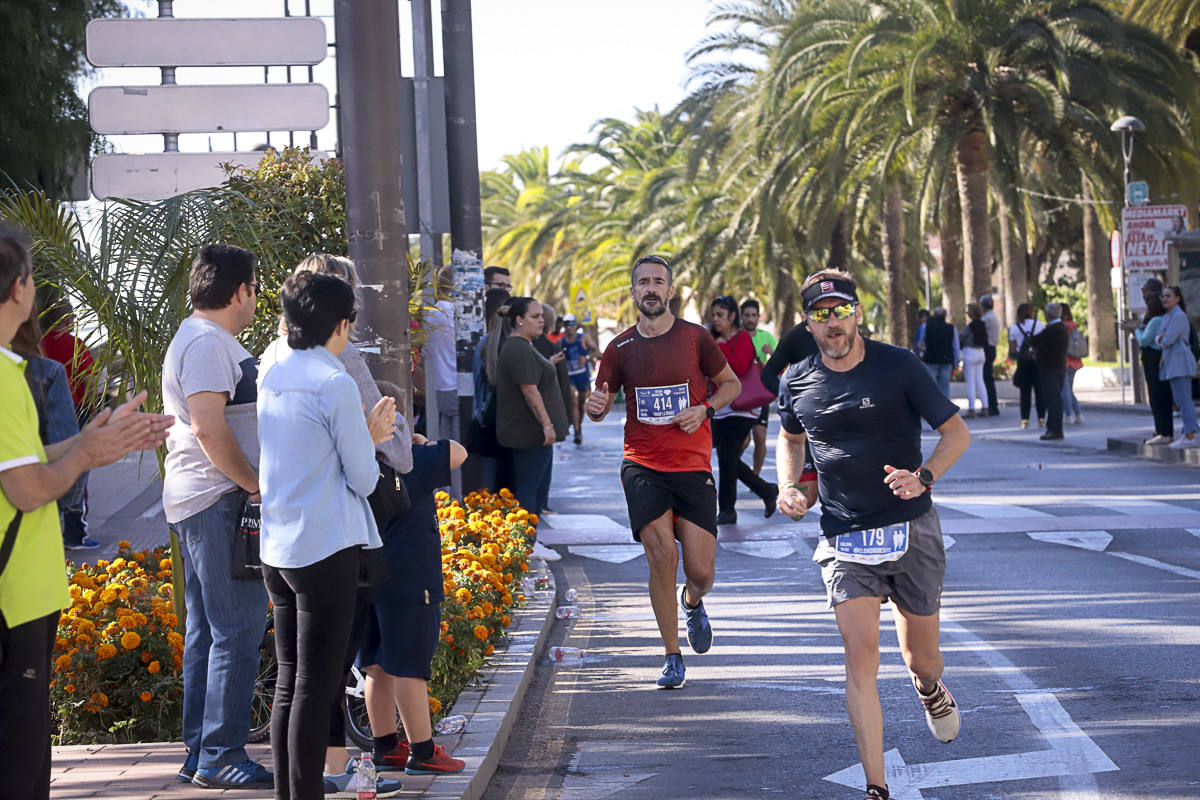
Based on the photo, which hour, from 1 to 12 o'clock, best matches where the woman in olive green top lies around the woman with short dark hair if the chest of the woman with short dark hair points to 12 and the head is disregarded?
The woman in olive green top is roughly at 11 o'clock from the woman with short dark hair.

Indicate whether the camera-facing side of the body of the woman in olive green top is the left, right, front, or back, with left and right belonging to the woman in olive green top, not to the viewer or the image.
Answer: right

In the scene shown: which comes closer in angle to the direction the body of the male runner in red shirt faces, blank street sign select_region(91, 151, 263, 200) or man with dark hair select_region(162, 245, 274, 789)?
the man with dark hair

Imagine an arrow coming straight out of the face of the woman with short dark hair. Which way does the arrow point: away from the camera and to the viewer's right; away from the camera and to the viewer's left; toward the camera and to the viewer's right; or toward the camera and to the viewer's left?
away from the camera and to the viewer's right

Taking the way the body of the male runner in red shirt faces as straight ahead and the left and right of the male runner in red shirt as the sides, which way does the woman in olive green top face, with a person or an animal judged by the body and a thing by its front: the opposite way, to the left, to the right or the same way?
to the left

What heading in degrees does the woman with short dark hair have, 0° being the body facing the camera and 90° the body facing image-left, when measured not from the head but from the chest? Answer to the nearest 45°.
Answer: approximately 225°

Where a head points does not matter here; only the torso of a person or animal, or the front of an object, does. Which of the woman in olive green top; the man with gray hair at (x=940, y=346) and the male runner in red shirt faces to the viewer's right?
the woman in olive green top

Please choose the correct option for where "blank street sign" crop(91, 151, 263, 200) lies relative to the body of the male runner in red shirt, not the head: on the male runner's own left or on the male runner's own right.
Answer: on the male runner's own right

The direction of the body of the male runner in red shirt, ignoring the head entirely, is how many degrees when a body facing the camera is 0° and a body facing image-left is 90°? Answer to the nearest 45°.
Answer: approximately 0°

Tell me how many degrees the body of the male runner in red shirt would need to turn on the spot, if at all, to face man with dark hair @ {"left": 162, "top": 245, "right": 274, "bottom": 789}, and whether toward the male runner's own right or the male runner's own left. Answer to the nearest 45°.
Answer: approximately 45° to the male runner's own right
